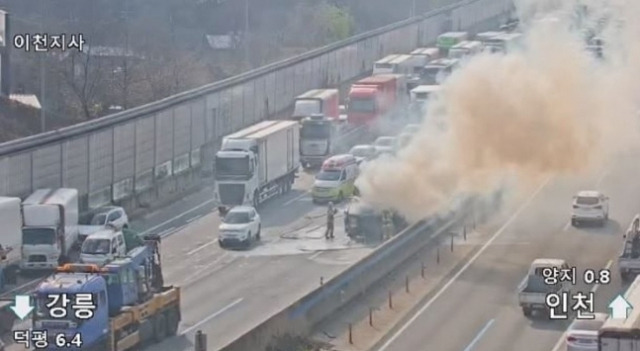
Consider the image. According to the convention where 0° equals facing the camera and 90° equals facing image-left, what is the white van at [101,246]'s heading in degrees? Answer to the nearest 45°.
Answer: approximately 45°

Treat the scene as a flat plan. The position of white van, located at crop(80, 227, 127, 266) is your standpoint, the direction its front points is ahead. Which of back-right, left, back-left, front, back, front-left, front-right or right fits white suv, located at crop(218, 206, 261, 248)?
back

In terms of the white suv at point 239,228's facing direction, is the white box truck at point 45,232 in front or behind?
in front

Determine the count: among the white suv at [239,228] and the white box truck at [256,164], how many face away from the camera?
0

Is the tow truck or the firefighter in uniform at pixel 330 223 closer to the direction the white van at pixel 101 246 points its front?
the tow truck

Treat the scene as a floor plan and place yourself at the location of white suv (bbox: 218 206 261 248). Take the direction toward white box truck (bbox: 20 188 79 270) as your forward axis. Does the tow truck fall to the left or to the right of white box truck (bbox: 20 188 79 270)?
left

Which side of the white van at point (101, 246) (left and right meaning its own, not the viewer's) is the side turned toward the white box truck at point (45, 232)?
right

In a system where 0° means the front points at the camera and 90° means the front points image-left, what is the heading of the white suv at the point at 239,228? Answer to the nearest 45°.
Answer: approximately 45°

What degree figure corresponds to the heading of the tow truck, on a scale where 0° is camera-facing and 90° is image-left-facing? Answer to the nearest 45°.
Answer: approximately 45°
